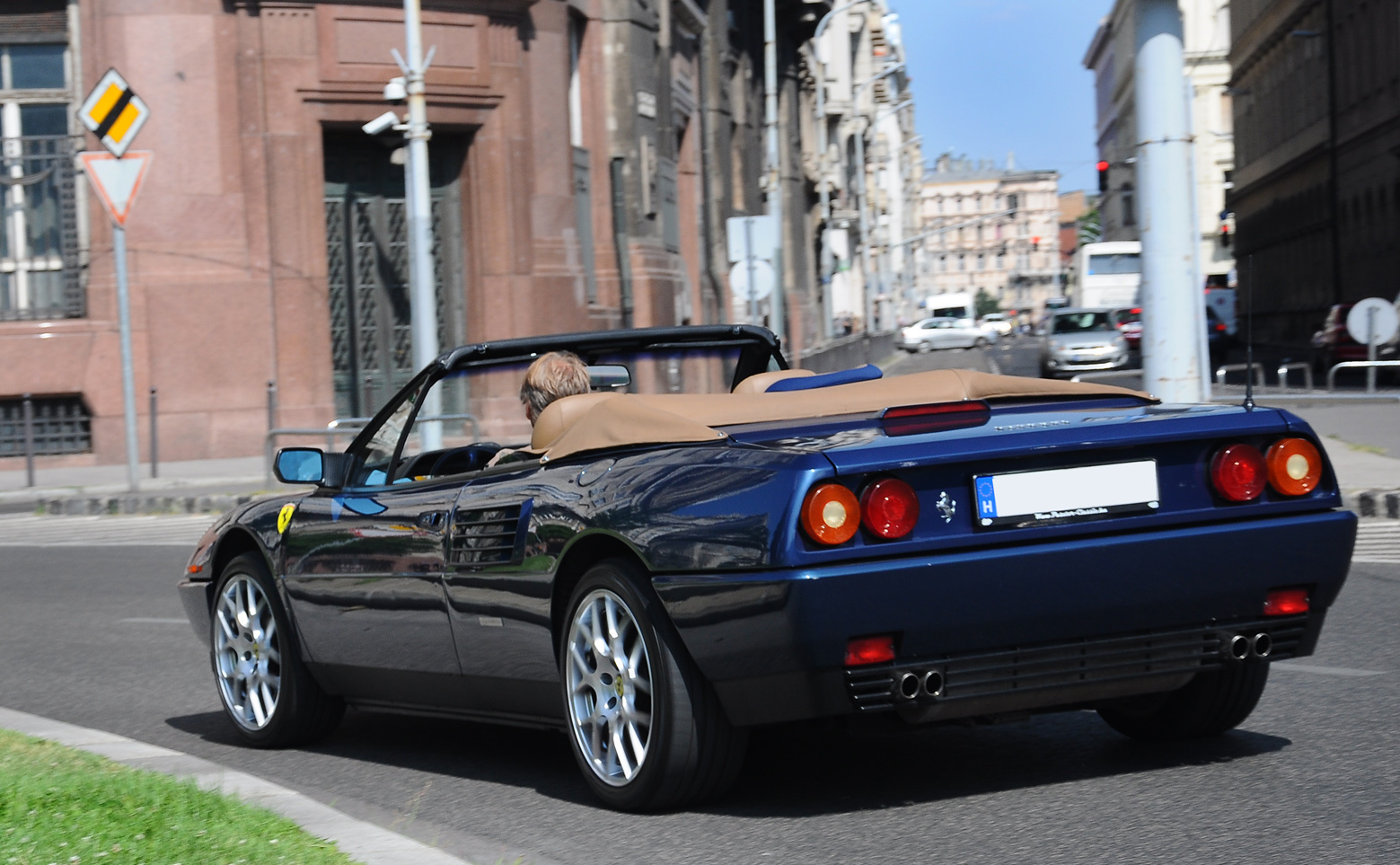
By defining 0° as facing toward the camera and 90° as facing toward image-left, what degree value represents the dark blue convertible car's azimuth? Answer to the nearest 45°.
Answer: approximately 135°

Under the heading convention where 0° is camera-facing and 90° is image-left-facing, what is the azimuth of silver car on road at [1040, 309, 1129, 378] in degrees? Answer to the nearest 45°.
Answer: approximately 0°

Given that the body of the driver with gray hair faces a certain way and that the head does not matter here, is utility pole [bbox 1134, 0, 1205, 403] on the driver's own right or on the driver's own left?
on the driver's own right

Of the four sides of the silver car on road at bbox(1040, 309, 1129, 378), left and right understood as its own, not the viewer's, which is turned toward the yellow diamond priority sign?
front

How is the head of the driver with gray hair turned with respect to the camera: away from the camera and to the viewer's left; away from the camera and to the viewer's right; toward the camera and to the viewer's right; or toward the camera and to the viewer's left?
away from the camera and to the viewer's left

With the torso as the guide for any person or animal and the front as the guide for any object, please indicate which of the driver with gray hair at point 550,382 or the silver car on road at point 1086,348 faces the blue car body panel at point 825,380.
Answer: the silver car on road

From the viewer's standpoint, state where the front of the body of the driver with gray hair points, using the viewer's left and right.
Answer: facing away from the viewer and to the left of the viewer
